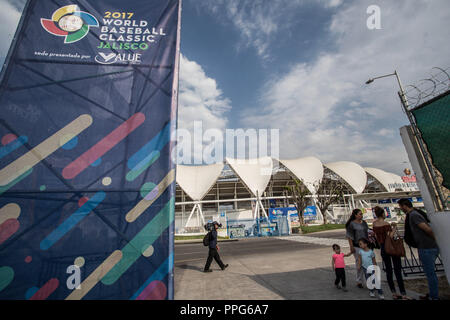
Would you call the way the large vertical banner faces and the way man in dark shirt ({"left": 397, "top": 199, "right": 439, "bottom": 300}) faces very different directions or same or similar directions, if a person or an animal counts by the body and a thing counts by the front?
very different directions

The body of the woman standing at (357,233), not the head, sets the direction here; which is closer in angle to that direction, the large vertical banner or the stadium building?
the large vertical banner

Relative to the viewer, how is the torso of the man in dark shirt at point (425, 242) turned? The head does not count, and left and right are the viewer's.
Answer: facing to the left of the viewer

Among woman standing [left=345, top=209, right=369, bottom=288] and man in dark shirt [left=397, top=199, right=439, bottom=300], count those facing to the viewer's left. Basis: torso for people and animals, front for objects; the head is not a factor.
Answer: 1

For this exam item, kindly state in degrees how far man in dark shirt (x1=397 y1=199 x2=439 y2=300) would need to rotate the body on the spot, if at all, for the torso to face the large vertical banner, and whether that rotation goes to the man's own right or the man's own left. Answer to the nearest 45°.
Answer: approximately 45° to the man's own left

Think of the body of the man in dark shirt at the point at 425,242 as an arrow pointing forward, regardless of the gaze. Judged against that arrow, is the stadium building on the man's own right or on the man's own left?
on the man's own right

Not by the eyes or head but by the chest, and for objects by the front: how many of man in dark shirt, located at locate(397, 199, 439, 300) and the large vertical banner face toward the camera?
1

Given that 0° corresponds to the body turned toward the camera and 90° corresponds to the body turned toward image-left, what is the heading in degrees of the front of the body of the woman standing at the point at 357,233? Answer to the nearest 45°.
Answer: approximately 315°
